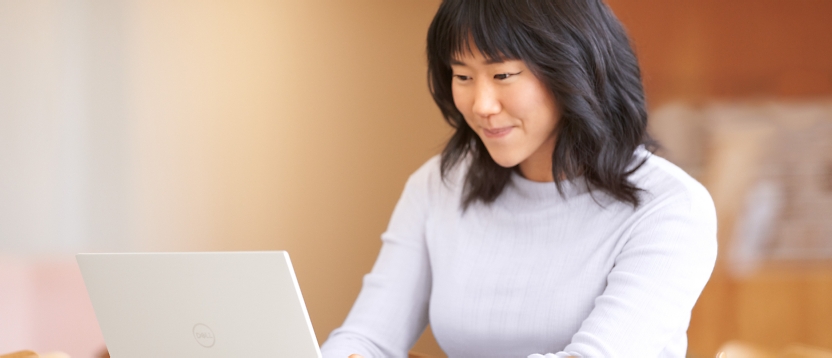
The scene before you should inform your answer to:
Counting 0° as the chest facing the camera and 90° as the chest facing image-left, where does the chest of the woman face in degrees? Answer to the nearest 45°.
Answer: approximately 45°

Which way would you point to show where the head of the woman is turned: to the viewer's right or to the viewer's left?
to the viewer's left
